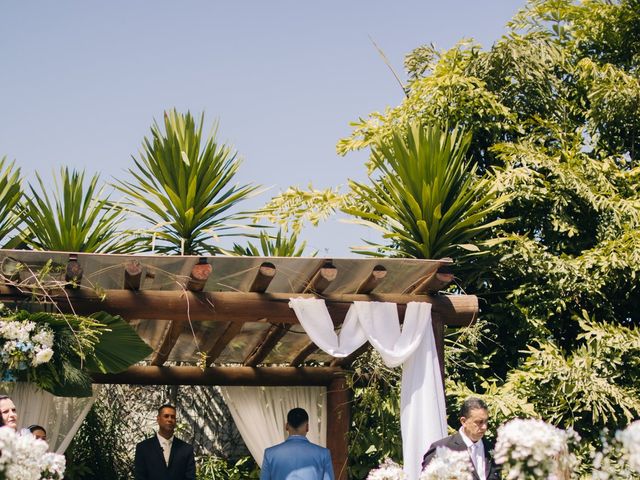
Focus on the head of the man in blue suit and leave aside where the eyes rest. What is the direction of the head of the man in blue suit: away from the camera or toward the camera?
away from the camera

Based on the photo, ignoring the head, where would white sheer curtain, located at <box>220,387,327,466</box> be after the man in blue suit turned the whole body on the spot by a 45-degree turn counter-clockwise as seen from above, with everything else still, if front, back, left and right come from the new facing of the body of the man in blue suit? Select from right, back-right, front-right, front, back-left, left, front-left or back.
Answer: front-right

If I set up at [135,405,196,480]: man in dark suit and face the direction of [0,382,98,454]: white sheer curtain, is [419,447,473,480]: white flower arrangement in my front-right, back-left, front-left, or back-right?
back-left

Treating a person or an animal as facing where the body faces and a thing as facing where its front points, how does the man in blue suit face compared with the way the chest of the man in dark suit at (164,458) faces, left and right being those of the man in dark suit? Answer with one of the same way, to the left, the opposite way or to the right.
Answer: the opposite way

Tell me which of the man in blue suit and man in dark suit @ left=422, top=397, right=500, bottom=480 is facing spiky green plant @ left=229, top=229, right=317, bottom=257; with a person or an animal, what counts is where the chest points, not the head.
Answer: the man in blue suit

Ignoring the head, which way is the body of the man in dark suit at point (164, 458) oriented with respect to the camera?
toward the camera

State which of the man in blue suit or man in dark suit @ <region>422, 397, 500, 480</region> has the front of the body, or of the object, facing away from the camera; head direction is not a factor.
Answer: the man in blue suit

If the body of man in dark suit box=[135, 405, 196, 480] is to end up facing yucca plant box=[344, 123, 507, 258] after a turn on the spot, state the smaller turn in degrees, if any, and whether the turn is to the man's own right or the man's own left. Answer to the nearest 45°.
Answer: approximately 90° to the man's own left

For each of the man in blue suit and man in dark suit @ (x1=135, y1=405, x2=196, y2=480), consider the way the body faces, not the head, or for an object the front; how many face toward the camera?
1

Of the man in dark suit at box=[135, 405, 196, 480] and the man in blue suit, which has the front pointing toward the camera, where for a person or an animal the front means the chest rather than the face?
the man in dark suit

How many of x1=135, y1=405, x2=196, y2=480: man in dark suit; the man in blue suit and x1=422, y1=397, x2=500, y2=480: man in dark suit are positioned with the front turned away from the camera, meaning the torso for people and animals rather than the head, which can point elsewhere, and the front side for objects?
1

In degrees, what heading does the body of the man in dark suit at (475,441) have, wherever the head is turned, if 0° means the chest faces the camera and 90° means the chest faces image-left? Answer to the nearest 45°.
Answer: approximately 315°

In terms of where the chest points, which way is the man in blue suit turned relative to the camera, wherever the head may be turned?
away from the camera

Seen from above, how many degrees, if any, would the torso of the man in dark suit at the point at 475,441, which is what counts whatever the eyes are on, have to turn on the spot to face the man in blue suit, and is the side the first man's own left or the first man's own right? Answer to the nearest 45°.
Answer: approximately 135° to the first man's own right

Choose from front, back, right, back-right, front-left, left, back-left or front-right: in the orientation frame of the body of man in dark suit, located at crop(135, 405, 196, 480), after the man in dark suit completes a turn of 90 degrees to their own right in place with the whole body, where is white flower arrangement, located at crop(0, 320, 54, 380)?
front-left
